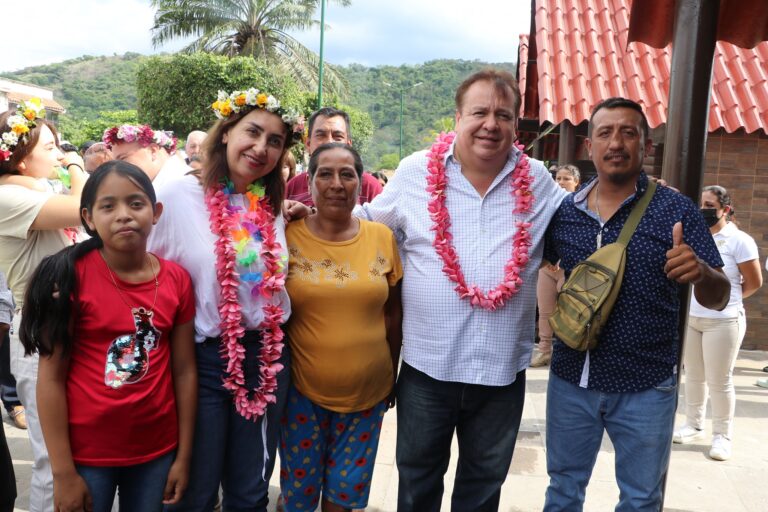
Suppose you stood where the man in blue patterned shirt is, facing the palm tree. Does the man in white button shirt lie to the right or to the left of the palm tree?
left

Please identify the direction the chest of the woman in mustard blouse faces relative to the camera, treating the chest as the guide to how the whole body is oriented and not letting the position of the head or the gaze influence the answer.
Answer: toward the camera

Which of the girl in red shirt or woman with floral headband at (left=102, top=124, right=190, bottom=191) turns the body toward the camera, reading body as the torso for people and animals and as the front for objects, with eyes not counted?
the girl in red shirt

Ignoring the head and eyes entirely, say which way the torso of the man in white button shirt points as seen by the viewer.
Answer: toward the camera

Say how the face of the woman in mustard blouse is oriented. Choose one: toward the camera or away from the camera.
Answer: toward the camera

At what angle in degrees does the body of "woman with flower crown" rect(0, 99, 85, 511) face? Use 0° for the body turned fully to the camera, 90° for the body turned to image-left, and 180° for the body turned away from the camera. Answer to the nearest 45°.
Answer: approximately 270°

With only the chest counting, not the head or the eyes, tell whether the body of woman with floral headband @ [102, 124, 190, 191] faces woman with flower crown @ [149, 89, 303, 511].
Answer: no

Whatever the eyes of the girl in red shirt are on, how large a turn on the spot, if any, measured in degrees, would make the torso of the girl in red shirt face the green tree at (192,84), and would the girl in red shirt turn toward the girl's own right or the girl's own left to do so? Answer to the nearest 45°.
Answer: approximately 180°

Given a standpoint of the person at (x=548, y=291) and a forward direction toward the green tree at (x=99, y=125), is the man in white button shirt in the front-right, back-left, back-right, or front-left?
back-left

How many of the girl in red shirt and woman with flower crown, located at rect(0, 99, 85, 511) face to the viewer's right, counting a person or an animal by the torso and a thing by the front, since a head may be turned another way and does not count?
1

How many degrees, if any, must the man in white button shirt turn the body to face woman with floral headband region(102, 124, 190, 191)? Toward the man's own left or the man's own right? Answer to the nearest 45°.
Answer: approximately 90° to the man's own right

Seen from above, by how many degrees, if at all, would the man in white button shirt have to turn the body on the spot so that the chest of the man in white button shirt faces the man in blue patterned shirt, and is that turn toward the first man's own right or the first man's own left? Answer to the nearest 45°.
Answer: approximately 90° to the first man's own left

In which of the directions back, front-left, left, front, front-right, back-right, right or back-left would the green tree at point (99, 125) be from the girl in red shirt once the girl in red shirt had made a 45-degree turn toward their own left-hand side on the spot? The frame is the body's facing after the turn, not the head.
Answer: back-left

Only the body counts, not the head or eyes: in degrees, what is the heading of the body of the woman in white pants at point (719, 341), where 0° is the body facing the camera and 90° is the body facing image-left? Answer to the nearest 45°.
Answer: approximately 45°

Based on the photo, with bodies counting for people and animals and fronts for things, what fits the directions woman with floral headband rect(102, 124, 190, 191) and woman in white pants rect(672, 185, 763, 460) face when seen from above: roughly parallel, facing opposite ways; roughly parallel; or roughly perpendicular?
roughly parallel

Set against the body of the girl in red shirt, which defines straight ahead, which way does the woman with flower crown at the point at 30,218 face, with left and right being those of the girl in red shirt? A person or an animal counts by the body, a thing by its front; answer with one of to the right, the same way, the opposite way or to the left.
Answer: to the left
